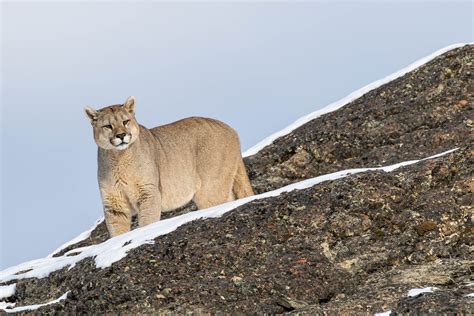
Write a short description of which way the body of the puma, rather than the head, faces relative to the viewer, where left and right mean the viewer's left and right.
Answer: facing the viewer and to the left of the viewer
